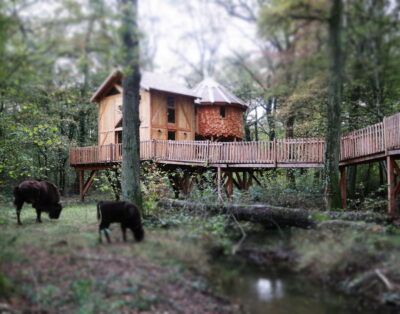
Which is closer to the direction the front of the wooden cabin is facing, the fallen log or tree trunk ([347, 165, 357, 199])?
the fallen log

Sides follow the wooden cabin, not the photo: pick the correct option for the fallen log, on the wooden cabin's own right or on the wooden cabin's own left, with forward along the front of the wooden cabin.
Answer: on the wooden cabin's own left

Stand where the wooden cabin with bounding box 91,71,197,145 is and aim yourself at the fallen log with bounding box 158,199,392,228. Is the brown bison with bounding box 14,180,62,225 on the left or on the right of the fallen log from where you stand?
right

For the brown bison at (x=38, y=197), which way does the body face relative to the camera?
to the viewer's right

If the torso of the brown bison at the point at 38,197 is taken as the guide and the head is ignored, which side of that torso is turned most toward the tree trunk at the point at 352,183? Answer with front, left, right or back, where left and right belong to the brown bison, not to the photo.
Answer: front

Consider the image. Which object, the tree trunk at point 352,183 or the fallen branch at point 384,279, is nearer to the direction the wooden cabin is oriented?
the fallen branch

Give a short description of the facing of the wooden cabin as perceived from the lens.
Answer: facing the viewer and to the left of the viewer

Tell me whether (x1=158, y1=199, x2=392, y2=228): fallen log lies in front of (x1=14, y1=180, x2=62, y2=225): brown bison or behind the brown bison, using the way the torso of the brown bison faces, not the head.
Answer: in front
